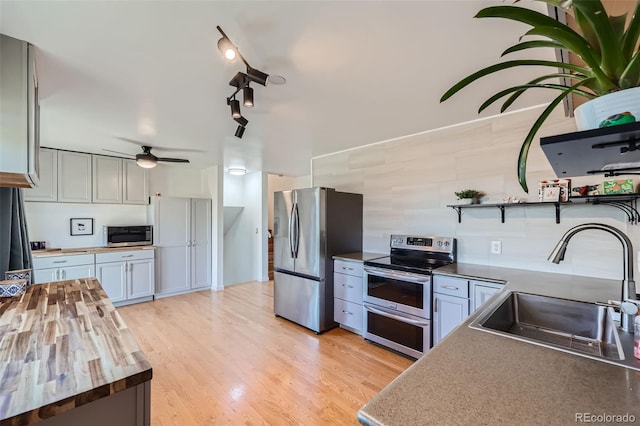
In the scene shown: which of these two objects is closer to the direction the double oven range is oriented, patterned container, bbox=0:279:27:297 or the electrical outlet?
the patterned container

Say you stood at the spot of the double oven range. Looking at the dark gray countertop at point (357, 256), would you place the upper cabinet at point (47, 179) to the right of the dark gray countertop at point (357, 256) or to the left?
left

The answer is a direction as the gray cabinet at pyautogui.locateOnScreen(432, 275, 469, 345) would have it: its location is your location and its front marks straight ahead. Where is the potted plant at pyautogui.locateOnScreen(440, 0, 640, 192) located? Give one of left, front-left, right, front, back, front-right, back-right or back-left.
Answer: front-left

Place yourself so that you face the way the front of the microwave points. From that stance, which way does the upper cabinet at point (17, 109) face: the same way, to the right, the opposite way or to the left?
to the left

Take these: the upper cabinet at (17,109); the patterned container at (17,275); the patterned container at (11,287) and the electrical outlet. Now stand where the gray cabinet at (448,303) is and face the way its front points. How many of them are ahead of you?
3

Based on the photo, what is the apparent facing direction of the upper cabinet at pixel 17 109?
to the viewer's right

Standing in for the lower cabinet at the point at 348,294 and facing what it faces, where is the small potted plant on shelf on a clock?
The small potted plant on shelf is roughly at 8 o'clock from the lower cabinet.

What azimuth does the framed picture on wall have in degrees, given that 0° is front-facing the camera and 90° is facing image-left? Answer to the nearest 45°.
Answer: approximately 0°
